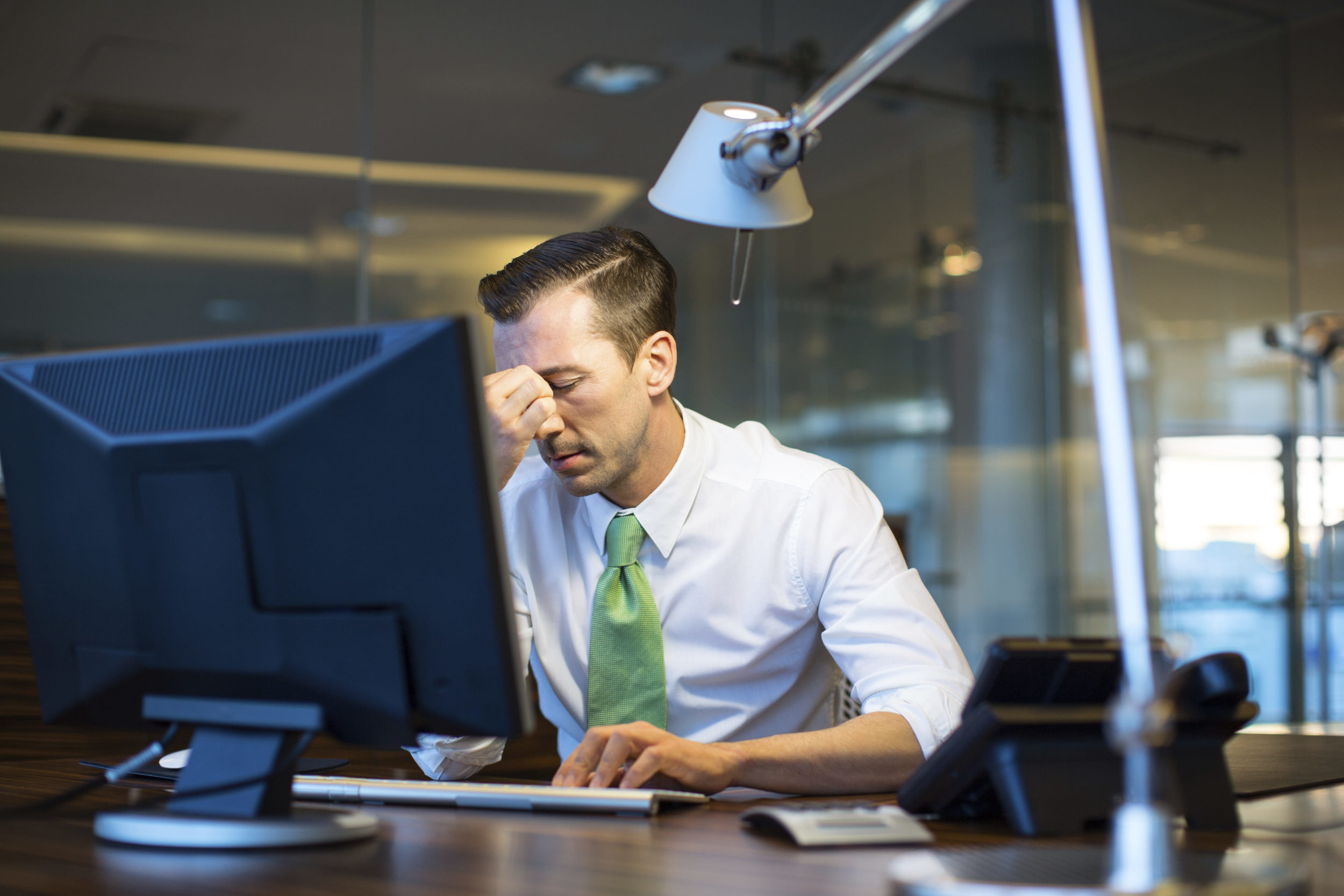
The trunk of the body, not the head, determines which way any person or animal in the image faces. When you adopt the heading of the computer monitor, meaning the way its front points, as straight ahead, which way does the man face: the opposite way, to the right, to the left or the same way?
the opposite way

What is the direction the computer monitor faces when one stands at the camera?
facing away from the viewer and to the right of the viewer

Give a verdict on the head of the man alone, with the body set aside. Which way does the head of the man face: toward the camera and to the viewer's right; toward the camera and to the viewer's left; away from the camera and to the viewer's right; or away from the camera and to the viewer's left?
toward the camera and to the viewer's left

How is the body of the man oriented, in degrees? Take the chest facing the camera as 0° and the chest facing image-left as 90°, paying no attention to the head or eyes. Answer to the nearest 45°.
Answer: approximately 45°

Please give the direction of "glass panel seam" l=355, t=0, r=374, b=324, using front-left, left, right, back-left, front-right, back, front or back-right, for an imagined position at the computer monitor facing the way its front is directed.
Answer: front-left

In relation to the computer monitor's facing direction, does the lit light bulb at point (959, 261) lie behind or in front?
in front

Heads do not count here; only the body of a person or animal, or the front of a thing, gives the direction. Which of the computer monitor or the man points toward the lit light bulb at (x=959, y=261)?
the computer monitor

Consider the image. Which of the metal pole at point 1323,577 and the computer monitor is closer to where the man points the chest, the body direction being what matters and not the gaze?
the computer monitor

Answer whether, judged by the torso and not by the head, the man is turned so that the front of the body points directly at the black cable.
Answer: yes

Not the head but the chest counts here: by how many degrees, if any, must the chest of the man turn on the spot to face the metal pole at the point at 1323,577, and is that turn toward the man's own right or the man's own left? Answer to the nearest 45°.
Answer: approximately 180°
